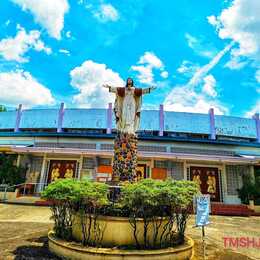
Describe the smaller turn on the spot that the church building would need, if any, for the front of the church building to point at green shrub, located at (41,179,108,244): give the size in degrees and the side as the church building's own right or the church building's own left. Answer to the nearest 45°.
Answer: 0° — it already faces it

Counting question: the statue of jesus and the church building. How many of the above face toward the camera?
2

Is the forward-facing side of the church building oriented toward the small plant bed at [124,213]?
yes

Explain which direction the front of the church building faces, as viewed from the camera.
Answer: facing the viewer

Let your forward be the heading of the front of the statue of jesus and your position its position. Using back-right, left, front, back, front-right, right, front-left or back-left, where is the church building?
back
